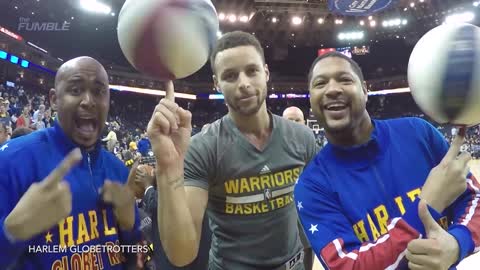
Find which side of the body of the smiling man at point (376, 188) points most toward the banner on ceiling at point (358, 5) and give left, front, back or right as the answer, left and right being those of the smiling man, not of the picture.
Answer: back

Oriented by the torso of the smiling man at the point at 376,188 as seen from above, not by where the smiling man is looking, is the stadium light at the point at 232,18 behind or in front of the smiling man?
behind

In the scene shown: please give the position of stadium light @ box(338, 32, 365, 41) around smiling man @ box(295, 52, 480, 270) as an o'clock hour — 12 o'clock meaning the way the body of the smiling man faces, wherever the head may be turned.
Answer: The stadium light is roughly at 6 o'clock from the smiling man.

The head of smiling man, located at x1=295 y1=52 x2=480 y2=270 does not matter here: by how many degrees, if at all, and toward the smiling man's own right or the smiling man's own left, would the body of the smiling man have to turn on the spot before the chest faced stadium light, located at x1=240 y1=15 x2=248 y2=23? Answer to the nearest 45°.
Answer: approximately 180°

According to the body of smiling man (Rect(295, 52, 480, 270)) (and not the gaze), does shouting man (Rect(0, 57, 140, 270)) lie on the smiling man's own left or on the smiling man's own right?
on the smiling man's own right

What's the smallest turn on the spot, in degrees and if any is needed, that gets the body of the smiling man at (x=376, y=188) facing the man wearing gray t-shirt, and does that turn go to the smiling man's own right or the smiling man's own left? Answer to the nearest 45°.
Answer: approximately 135° to the smiling man's own right

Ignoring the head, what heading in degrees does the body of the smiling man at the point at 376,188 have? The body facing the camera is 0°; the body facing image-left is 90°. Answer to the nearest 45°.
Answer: approximately 0°

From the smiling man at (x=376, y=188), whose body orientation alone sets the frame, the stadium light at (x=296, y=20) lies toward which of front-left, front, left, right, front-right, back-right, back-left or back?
back

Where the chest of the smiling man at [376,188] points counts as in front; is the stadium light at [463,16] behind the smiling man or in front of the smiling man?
behind

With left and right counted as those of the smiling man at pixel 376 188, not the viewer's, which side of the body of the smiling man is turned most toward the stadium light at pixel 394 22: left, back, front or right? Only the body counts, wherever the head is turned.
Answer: back
